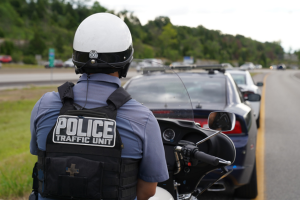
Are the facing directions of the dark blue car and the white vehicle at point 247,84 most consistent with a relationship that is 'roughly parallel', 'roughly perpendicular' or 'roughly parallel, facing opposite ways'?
roughly parallel

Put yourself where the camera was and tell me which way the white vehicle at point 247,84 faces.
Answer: facing away from the viewer

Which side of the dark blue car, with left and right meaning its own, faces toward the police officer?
back

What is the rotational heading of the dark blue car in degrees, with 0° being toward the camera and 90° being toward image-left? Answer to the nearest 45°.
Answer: approximately 180°

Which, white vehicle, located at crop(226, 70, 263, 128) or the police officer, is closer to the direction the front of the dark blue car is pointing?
the white vehicle

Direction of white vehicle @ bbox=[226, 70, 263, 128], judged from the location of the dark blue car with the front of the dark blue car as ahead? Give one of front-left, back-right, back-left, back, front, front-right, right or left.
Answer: front

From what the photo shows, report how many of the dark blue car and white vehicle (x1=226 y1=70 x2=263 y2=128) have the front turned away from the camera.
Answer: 2

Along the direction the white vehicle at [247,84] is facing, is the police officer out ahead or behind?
behind

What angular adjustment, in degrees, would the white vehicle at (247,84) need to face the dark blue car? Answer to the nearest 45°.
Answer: approximately 180°
